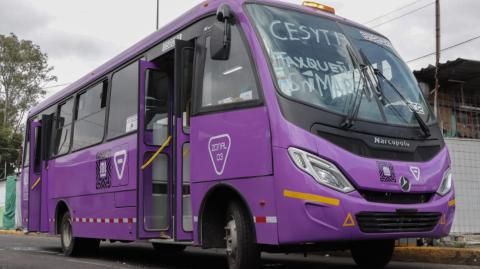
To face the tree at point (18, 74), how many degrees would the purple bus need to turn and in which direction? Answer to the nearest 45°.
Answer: approximately 180°

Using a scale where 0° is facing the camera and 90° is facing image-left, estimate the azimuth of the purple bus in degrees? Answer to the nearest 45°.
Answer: approximately 315°

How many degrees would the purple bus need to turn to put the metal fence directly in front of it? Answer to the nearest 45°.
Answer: approximately 90° to its left

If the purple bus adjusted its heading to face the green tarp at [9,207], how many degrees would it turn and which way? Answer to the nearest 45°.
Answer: approximately 180°
